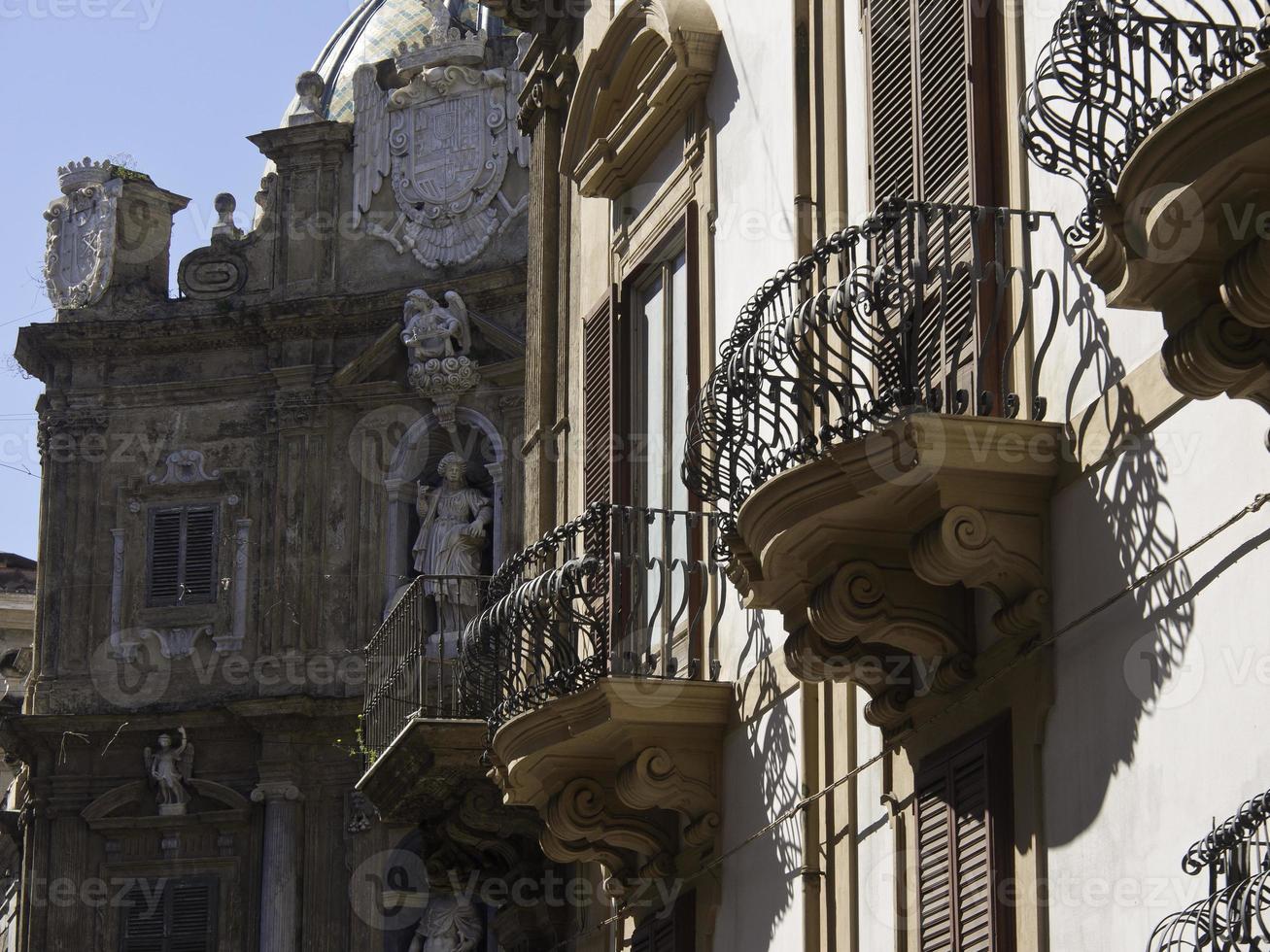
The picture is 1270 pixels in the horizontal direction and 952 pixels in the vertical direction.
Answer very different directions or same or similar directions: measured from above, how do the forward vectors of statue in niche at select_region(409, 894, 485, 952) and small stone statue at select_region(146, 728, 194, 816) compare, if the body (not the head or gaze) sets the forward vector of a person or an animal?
same or similar directions

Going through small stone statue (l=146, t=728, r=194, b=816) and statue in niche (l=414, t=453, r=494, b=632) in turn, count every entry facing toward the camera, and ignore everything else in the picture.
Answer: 2

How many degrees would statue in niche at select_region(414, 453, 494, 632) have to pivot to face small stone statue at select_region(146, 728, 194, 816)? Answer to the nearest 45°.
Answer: approximately 135° to its right

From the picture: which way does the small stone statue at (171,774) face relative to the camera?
toward the camera

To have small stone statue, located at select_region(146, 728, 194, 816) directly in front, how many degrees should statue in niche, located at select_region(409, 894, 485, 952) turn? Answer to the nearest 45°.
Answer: approximately 135° to its right

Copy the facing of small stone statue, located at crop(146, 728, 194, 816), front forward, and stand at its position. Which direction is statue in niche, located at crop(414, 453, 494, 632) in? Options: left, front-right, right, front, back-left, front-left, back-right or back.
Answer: front-left

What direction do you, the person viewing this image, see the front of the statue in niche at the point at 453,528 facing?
facing the viewer

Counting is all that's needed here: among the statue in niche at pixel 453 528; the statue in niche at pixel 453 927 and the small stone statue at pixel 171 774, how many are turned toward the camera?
3

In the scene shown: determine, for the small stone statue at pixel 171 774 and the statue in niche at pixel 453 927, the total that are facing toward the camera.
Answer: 2
